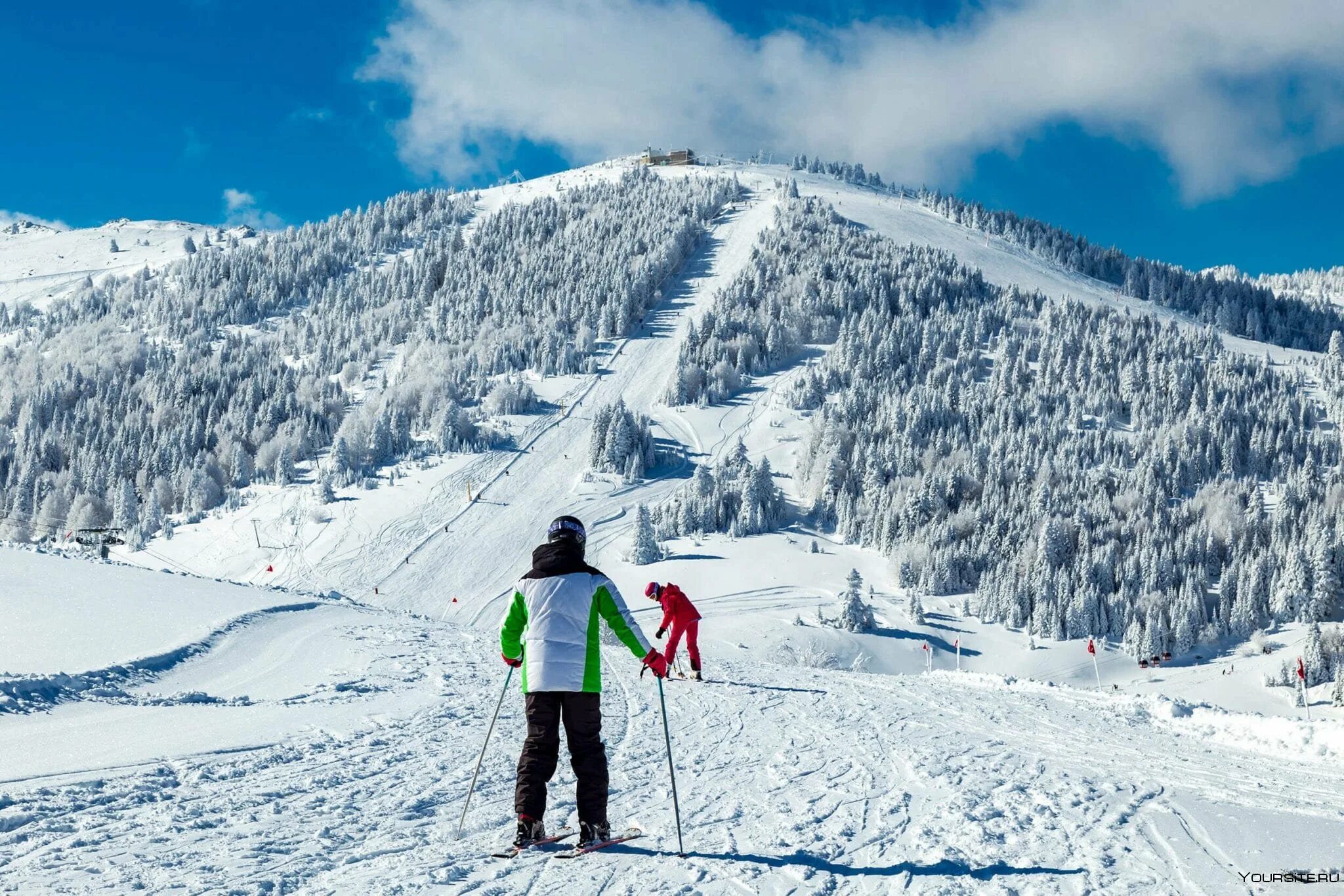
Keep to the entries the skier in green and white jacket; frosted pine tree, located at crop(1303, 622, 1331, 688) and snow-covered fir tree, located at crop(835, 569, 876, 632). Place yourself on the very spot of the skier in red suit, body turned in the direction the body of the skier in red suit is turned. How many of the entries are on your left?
1

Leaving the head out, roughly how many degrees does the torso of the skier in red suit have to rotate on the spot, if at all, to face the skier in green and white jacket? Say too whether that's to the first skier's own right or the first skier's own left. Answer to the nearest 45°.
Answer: approximately 90° to the first skier's own left

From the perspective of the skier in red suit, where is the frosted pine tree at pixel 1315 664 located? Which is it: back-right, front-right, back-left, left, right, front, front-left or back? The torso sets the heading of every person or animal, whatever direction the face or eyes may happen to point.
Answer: back-right

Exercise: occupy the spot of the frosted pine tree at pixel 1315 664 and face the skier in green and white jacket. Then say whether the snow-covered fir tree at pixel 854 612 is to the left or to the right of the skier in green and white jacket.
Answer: right

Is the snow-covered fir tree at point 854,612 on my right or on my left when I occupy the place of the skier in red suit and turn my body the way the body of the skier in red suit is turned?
on my right

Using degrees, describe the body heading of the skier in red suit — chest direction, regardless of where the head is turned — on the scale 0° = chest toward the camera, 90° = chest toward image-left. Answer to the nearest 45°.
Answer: approximately 90°

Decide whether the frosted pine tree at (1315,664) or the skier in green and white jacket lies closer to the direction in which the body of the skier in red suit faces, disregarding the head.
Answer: the skier in green and white jacket

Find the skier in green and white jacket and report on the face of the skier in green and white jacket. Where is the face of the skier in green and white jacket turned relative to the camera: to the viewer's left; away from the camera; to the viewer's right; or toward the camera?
away from the camera
